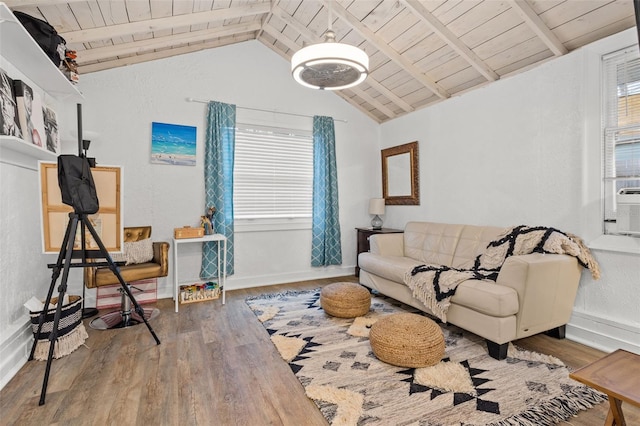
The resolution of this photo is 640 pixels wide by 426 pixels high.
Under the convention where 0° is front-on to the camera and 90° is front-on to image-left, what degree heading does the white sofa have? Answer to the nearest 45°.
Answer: approximately 45°

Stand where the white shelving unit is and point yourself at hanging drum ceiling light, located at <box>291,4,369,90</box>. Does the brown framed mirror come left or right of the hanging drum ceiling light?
left

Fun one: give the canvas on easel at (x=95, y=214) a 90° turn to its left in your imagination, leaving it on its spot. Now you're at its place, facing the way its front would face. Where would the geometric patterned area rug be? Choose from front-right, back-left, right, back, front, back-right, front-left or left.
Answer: back-left

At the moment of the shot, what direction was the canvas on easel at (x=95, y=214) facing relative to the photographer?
facing away from the viewer

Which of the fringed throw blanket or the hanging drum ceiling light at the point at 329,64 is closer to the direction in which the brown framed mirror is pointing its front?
the hanging drum ceiling light

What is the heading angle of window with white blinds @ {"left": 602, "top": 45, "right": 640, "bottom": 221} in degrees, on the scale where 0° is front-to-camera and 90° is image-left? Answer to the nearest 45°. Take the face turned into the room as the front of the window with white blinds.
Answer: approximately 45°

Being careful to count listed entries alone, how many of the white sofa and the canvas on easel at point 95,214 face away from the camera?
1

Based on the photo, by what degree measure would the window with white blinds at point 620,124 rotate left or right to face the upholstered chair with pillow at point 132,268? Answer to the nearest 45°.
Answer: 0° — it already faces it
